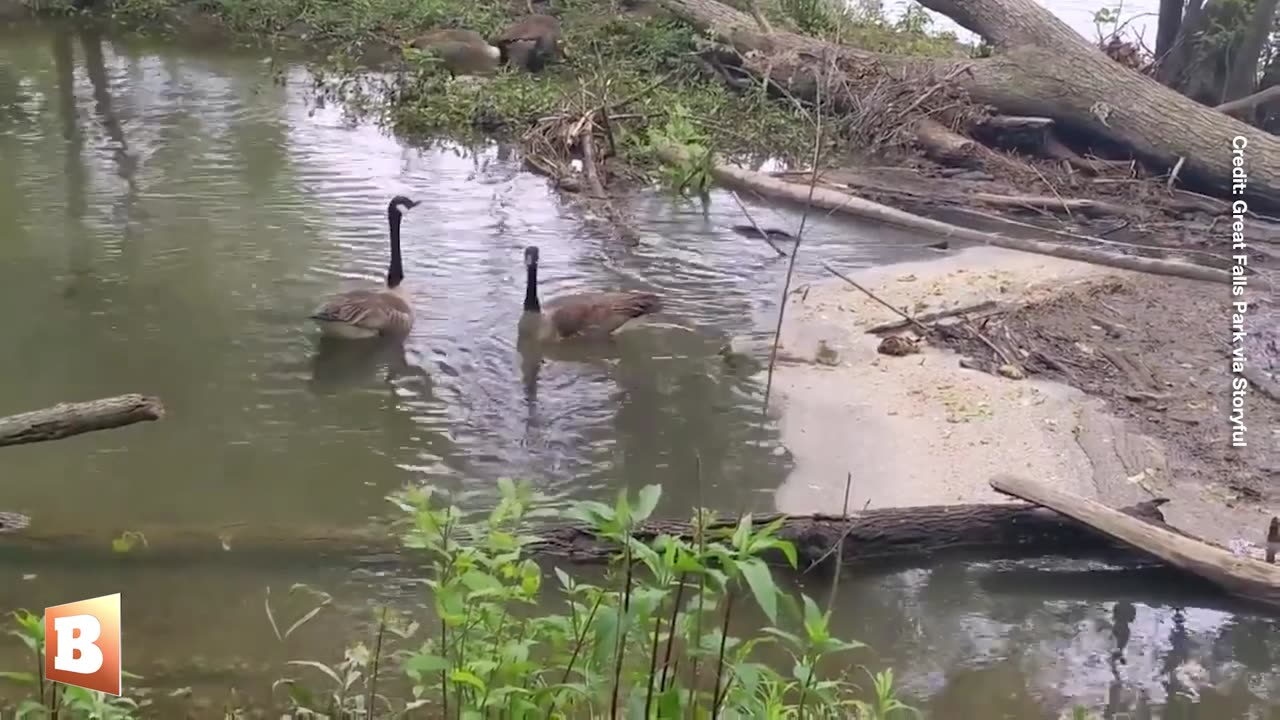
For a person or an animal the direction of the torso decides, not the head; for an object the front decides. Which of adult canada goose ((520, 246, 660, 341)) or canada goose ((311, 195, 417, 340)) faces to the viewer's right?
the canada goose

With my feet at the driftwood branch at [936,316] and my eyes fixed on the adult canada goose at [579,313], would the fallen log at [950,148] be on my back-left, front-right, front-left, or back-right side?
back-right

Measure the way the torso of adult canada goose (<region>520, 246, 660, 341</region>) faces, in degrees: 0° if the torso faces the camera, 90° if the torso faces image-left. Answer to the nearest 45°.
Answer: approximately 90°

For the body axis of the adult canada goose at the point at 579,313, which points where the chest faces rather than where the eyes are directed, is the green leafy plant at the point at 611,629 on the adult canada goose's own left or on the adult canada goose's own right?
on the adult canada goose's own left

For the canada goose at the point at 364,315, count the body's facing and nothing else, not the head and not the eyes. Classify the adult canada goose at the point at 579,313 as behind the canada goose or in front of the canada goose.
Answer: in front

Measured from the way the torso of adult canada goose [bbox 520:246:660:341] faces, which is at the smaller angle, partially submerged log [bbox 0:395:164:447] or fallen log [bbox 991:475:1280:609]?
the partially submerged log
